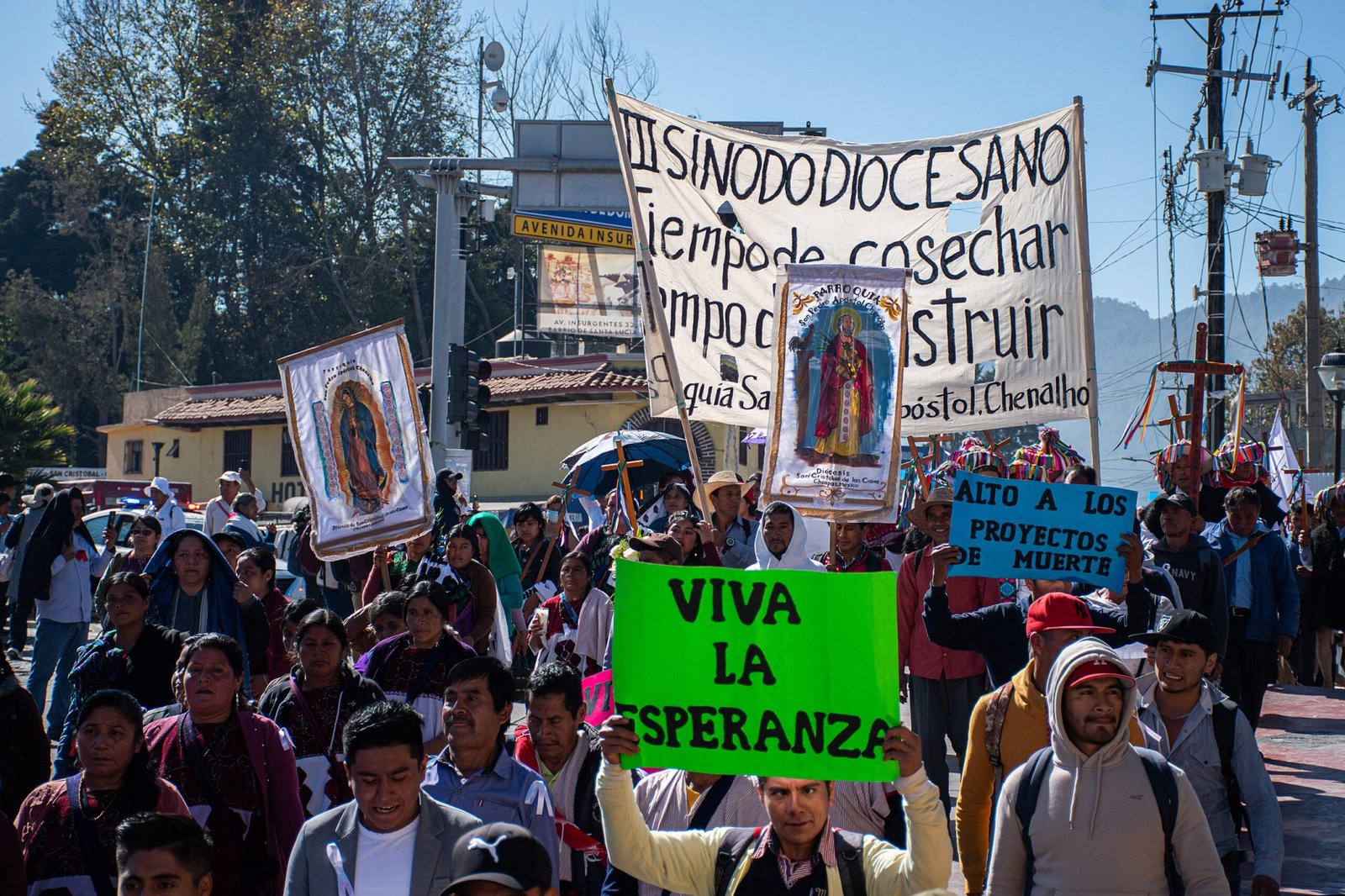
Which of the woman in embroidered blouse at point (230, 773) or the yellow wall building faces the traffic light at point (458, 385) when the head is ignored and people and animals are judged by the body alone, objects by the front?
the yellow wall building

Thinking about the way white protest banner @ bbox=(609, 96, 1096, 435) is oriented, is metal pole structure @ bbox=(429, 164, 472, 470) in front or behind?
behind

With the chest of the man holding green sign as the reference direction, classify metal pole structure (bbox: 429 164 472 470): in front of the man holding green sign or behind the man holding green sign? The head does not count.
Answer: behind

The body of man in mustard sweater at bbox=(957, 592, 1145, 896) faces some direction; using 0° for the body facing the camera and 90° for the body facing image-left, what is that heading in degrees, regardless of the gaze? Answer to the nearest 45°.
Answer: approximately 315°

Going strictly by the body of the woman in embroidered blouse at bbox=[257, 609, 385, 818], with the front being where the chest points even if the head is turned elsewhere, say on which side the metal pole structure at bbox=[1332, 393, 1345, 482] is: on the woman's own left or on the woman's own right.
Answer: on the woman's own left

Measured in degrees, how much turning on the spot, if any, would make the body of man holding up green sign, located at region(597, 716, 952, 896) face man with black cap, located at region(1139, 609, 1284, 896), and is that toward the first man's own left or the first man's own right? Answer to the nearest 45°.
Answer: approximately 135° to the first man's own left

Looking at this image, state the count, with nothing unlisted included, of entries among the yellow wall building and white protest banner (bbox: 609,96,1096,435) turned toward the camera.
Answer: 2

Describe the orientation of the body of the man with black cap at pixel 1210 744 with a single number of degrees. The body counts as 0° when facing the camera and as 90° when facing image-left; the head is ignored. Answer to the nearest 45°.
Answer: approximately 45°

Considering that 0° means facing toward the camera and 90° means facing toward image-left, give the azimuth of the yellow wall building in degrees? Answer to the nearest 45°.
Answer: approximately 0°

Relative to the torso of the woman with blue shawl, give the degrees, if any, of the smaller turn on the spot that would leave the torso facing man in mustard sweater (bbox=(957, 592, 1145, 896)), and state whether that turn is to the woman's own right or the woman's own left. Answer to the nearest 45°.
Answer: approximately 45° to the woman's own left
